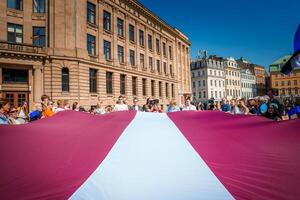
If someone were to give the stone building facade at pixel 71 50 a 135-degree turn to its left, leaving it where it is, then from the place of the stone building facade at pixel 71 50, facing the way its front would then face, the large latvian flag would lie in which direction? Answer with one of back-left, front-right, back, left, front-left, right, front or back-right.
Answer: back

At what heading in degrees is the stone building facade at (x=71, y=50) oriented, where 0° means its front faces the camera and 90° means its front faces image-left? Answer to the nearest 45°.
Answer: approximately 315°
